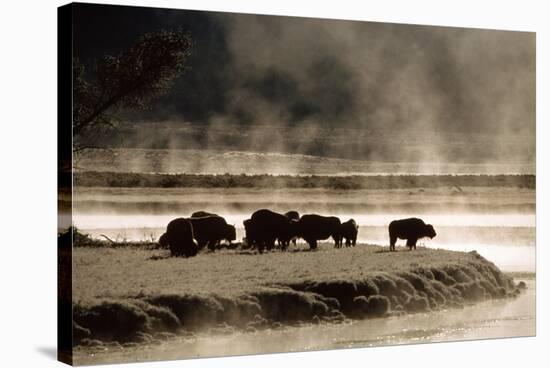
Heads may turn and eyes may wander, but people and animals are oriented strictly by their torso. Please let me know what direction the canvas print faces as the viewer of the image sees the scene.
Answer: facing the viewer and to the right of the viewer
